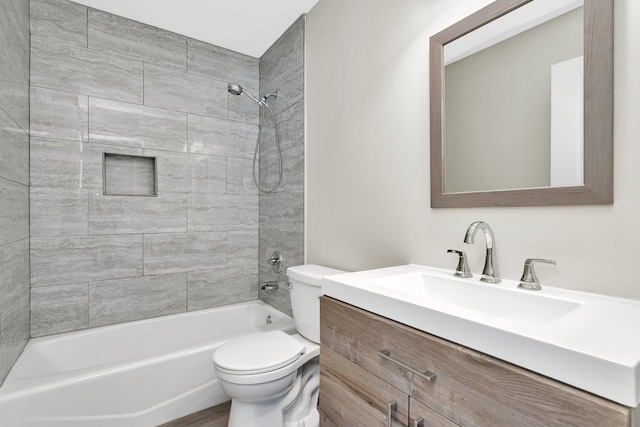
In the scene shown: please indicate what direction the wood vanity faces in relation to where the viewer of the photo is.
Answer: facing the viewer and to the left of the viewer

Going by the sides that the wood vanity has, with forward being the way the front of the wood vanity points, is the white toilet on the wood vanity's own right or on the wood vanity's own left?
on the wood vanity's own right

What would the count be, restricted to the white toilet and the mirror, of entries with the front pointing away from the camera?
0

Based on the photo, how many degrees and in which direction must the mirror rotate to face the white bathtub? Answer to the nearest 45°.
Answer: approximately 45° to its right

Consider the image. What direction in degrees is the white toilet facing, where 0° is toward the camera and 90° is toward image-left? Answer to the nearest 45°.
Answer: approximately 45°

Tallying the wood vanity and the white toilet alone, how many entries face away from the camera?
0

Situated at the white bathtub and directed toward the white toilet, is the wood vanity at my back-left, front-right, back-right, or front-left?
front-right

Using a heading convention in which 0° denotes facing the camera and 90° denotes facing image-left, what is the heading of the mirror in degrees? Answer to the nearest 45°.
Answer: approximately 45°

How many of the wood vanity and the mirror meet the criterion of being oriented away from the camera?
0
